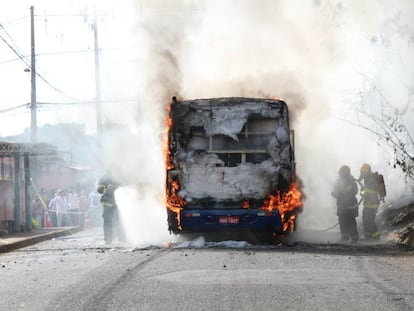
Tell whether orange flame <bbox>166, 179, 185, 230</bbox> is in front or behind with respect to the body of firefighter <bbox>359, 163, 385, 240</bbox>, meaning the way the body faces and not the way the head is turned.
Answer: in front

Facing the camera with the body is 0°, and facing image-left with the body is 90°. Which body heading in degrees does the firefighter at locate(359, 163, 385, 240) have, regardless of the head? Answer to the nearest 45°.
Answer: approximately 90°

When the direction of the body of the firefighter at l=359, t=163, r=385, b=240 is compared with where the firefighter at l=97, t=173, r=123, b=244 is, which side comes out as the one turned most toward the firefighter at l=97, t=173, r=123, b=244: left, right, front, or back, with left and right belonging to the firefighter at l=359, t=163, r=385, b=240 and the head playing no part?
front

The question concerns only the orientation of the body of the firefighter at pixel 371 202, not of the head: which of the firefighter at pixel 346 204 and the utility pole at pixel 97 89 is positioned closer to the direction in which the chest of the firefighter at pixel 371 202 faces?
the firefighter

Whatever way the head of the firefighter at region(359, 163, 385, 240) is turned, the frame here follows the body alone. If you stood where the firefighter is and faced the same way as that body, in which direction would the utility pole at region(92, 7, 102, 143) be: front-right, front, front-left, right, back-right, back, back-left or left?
front-right

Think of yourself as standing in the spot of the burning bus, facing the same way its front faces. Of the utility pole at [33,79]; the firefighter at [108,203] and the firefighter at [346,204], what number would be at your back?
0

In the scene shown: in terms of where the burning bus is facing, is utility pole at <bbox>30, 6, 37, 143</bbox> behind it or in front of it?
in front
